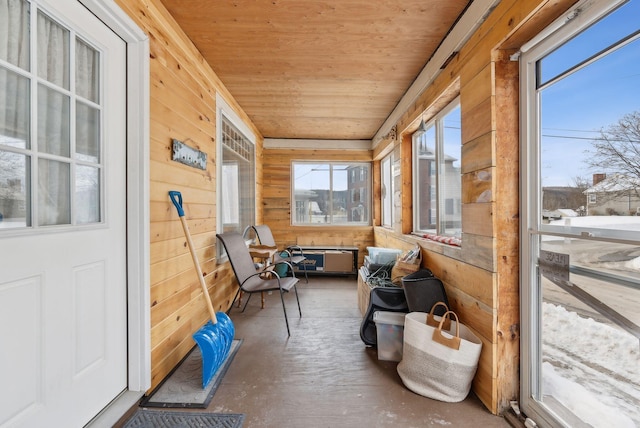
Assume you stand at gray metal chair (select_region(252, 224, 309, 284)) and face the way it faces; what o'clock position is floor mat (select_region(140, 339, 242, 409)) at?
The floor mat is roughly at 2 o'clock from the gray metal chair.

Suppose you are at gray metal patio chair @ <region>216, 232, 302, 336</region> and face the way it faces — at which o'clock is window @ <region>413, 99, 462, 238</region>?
The window is roughly at 11 o'clock from the gray metal patio chair.

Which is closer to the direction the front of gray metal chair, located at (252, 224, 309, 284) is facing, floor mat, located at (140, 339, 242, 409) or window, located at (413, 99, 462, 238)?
the window

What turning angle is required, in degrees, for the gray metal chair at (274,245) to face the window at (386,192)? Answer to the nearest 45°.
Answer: approximately 45° to its left

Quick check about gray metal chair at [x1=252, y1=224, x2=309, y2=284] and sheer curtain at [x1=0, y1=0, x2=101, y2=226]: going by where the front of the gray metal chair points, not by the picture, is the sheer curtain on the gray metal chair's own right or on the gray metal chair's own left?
on the gray metal chair's own right

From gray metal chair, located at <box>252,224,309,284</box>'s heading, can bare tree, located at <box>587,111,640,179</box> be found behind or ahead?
ahead

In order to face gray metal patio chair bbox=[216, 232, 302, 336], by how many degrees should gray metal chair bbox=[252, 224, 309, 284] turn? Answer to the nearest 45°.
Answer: approximately 45° to its right

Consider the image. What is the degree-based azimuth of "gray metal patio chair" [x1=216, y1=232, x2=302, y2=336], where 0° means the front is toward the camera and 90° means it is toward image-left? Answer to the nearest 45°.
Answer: approximately 315°

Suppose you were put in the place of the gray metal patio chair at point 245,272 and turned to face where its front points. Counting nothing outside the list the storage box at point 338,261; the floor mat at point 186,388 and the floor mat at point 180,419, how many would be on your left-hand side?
1

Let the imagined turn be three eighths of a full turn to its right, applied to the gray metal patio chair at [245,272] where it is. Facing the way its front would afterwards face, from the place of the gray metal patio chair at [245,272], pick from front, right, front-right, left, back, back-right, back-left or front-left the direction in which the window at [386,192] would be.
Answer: back-right

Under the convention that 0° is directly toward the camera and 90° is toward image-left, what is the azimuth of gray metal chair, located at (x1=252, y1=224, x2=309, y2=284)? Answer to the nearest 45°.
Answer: approximately 315°
